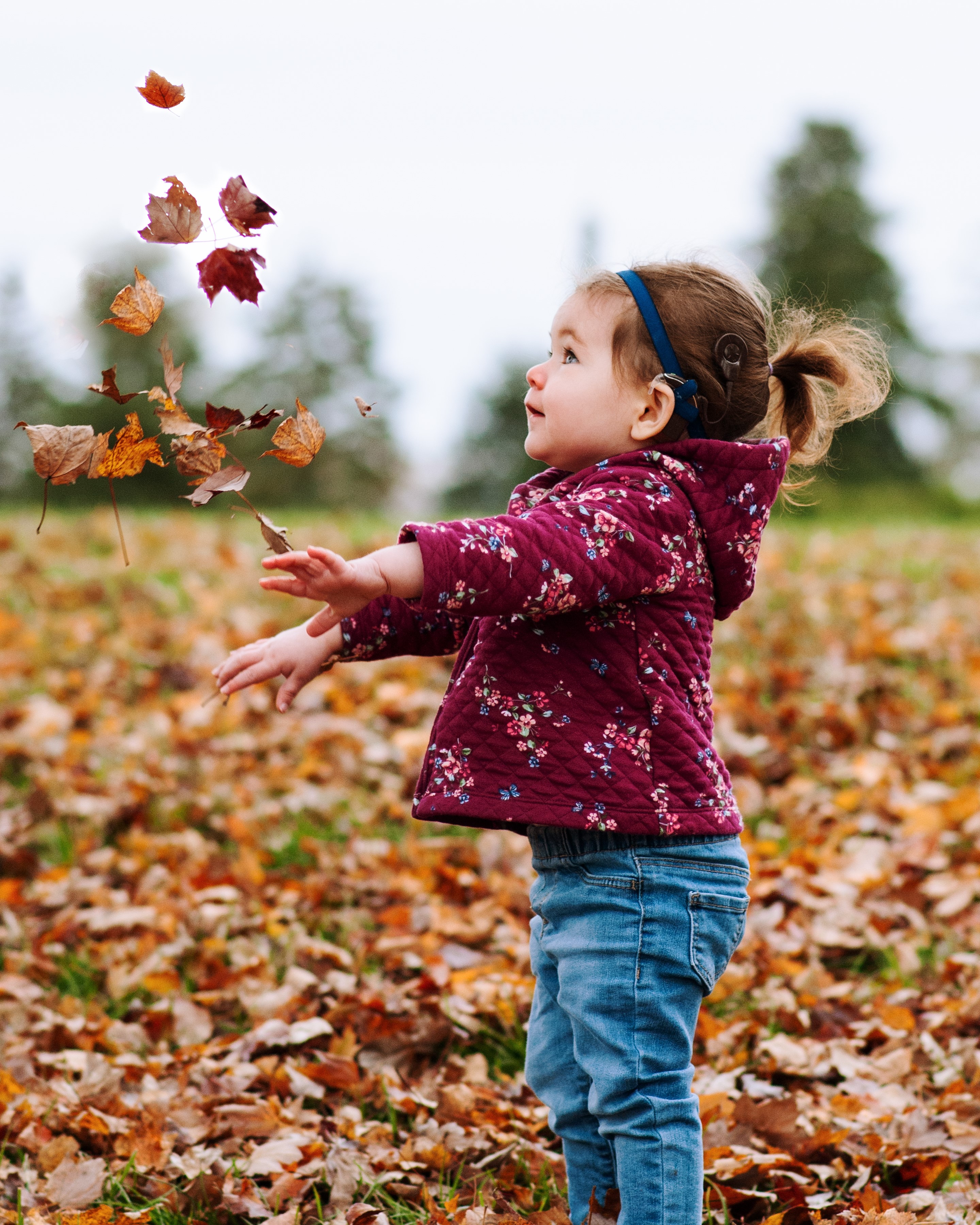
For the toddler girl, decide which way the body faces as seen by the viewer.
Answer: to the viewer's left

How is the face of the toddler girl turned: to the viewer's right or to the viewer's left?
to the viewer's left
